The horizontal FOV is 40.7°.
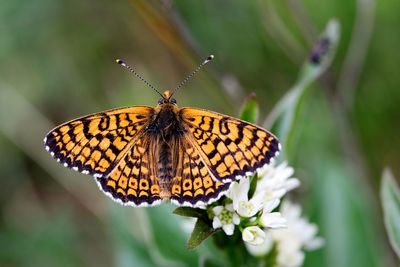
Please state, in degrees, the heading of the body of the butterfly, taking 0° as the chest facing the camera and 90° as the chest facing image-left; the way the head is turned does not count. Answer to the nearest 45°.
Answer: approximately 180°

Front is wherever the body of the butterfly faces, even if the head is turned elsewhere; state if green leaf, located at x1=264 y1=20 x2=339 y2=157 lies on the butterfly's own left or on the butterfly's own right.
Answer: on the butterfly's own right

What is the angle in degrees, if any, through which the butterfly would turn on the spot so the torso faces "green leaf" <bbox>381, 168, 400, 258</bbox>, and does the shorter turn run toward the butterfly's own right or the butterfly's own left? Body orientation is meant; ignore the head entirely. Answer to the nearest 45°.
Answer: approximately 90° to the butterfly's own right
